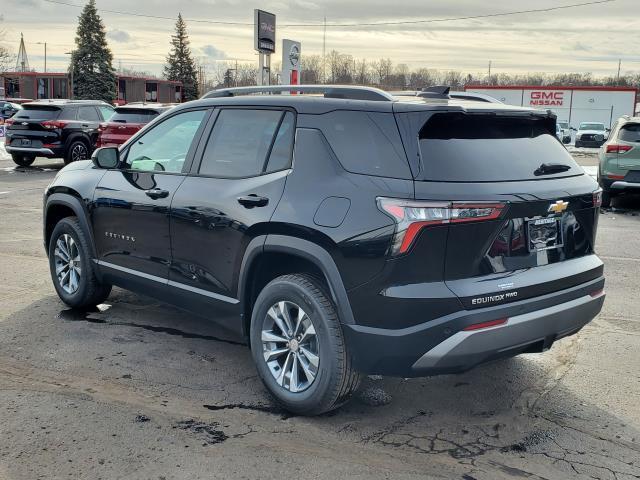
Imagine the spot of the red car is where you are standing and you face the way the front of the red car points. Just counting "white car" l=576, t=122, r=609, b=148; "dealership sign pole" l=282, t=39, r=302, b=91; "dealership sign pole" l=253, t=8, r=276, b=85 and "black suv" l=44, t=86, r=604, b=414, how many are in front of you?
3

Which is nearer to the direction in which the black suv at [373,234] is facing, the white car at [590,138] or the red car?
the red car

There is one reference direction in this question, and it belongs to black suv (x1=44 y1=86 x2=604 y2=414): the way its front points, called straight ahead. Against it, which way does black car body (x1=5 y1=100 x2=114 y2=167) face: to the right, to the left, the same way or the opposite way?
to the right

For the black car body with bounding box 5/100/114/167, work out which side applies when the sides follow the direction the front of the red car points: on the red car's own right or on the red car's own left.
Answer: on the red car's own left

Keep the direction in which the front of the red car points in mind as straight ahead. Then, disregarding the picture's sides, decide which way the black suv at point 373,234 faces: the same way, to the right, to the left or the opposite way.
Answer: to the left

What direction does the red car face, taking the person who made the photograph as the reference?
facing away from the viewer and to the right of the viewer

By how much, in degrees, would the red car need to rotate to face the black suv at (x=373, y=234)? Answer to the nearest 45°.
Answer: approximately 135° to its right

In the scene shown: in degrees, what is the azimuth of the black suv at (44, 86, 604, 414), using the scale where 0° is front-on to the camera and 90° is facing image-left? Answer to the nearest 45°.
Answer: approximately 135°

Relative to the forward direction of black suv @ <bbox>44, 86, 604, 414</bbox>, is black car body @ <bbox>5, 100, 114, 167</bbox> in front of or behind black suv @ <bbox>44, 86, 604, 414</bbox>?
in front

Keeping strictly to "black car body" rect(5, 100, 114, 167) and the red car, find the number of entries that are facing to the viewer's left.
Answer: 0

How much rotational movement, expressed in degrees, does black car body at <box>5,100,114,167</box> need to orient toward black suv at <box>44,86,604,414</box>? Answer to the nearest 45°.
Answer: approximately 135° to its right

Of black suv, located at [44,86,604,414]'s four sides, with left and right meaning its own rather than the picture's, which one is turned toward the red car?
front
